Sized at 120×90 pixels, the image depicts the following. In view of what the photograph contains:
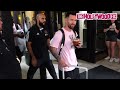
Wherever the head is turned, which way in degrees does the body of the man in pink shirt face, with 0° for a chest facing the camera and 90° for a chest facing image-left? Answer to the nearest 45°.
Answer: approximately 315°
